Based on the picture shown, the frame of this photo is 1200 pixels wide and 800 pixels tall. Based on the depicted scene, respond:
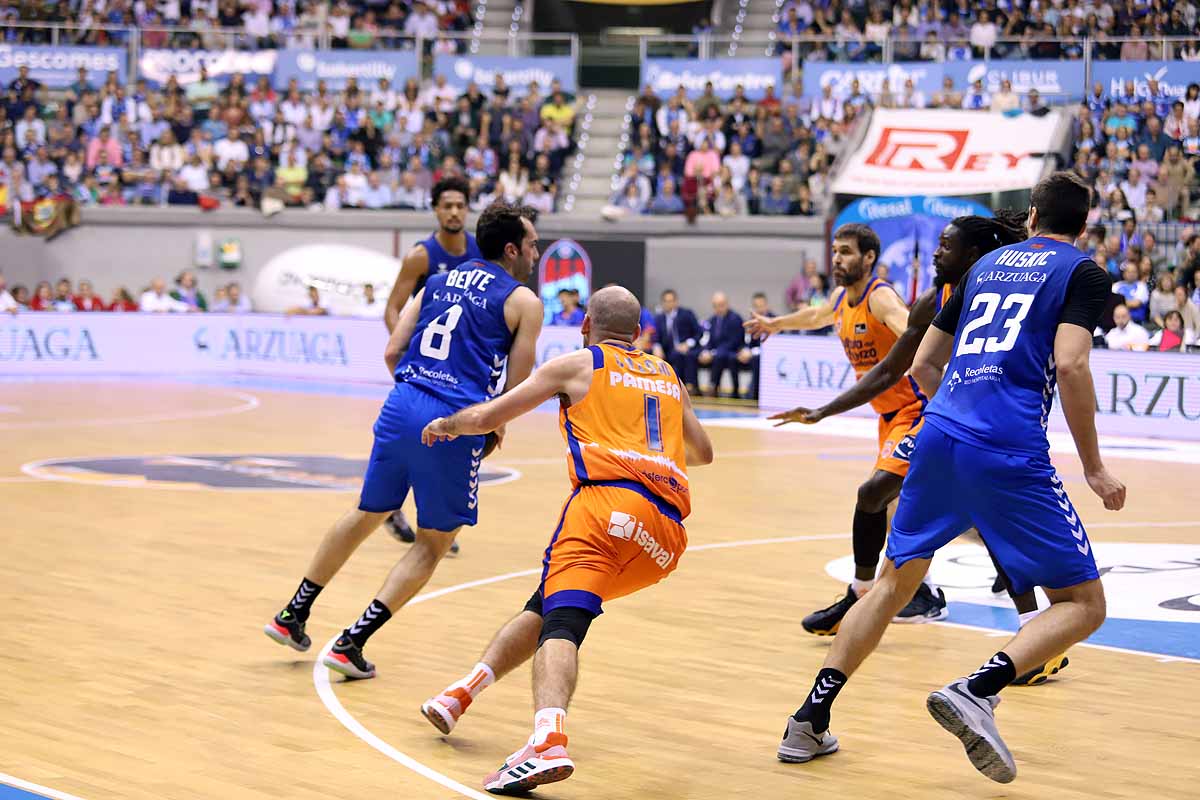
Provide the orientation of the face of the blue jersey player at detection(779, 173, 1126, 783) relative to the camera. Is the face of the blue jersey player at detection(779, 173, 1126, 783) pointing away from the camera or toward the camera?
away from the camera

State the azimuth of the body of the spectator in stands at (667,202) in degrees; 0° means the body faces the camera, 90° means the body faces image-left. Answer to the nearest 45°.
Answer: approximately 0°

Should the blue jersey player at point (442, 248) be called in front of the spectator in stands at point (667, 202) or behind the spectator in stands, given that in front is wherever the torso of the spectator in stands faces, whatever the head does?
in front

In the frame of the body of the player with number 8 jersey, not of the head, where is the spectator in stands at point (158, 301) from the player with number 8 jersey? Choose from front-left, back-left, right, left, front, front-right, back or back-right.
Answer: front-left

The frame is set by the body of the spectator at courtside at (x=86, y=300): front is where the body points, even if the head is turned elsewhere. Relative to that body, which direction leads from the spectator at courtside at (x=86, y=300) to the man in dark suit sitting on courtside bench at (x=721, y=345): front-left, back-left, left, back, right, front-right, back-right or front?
front-left

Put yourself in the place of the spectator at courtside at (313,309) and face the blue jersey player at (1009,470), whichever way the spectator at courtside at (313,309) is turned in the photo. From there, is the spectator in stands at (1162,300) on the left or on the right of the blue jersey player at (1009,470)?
left

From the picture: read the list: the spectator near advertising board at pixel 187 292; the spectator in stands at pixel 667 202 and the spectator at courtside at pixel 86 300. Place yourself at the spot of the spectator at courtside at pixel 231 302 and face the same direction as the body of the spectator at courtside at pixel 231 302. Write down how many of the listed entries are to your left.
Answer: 1

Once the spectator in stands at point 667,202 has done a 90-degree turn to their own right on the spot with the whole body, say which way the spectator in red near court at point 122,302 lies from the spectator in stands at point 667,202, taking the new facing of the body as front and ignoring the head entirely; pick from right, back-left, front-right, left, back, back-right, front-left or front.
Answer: front

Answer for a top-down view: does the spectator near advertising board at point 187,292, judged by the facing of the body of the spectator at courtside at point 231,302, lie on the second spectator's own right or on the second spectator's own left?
on the second spectator's own right
